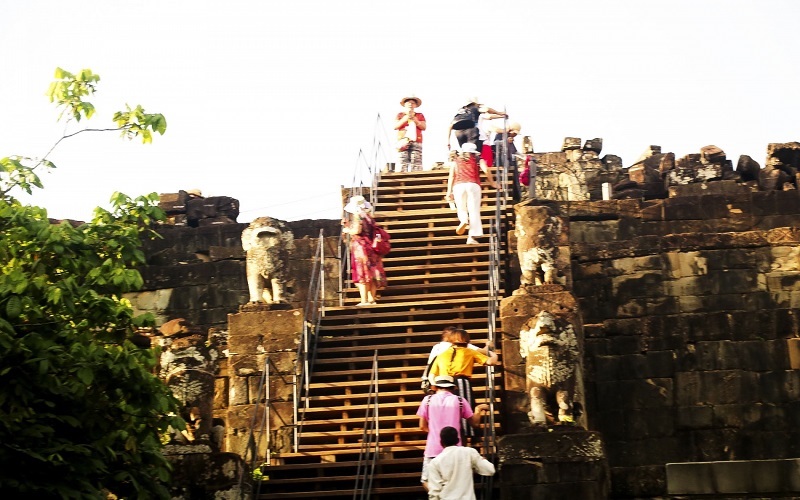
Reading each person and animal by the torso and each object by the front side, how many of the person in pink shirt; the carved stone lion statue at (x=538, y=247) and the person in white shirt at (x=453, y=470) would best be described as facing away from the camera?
2

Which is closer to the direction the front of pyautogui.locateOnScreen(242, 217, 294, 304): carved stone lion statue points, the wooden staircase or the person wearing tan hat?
the wooden staircase

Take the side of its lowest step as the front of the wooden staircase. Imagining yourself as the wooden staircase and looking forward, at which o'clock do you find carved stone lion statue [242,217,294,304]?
The carved stone lion statue is roughly at 3 o'clock from the wooden staircase.

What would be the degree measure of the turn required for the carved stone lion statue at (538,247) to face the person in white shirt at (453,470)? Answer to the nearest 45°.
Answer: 0° — it already faces them

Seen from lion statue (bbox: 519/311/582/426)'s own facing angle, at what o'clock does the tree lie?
The tree is roughly at 2 o'clock from the lion statue.

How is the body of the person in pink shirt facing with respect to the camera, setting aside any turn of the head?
away from the camera

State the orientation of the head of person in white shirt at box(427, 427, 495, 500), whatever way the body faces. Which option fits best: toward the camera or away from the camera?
away from the camera

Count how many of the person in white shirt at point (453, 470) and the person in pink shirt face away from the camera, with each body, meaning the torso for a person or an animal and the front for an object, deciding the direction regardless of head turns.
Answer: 2
